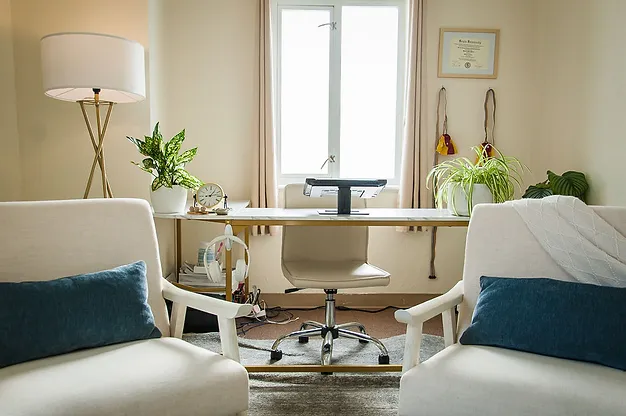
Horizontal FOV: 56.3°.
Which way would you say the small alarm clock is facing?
toward the camera

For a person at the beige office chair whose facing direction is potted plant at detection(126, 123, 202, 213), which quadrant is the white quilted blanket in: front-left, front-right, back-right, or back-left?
back-left

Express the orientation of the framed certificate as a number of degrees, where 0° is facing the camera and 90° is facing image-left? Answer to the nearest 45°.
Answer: approximately 0°

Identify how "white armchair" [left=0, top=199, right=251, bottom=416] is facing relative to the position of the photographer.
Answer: facing the viewer and to the right of the viewer

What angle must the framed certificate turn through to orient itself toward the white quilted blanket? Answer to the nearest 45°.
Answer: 0° — it already faces it

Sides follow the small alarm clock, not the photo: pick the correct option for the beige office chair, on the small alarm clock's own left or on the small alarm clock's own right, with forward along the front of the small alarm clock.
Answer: on the small alarm clock's own left

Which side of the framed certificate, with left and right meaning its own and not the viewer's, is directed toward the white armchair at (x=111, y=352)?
front

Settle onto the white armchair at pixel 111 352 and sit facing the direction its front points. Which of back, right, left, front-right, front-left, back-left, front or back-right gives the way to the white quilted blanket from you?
front-left
